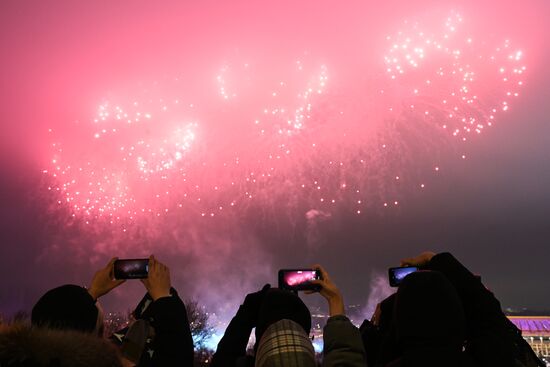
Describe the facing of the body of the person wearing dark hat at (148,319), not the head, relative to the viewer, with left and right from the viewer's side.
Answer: facing away from the viewer

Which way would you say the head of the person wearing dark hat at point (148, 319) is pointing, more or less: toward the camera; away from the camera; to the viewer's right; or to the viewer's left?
away from the camera
